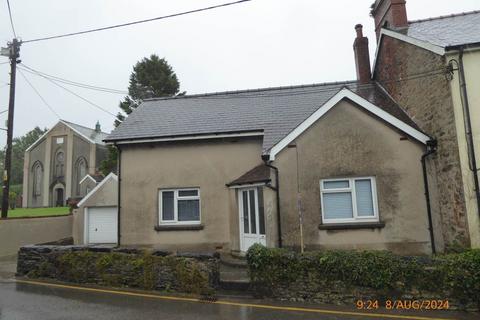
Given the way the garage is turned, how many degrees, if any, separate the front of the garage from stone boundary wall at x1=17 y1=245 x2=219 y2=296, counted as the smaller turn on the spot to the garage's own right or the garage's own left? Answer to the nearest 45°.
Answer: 0° — it already faces it

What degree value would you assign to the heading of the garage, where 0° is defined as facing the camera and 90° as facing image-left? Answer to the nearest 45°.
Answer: approximately 0°

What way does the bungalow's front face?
toward the camera

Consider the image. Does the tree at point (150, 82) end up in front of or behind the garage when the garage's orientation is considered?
behind

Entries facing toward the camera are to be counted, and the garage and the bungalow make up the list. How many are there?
2

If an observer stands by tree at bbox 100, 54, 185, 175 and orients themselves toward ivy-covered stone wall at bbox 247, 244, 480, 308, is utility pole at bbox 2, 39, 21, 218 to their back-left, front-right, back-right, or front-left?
front-right

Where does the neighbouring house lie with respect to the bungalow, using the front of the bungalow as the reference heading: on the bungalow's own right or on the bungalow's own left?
on the bungalow's own left

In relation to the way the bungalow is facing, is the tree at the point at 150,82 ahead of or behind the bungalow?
behind

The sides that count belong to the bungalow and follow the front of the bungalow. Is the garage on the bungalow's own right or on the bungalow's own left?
on the bungalow's own right

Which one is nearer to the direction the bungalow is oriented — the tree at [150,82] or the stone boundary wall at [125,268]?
the stone boundary wall

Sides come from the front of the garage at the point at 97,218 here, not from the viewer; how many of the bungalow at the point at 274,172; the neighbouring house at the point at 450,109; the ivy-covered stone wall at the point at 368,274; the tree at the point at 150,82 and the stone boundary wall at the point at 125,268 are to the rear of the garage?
1

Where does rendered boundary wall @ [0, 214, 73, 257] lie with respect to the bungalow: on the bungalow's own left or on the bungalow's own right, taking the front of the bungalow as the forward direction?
on the bungalow's own right
